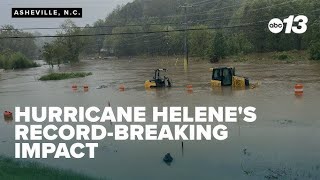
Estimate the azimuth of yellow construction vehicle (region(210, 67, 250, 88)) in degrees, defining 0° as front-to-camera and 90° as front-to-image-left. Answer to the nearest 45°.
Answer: approximately 270°
